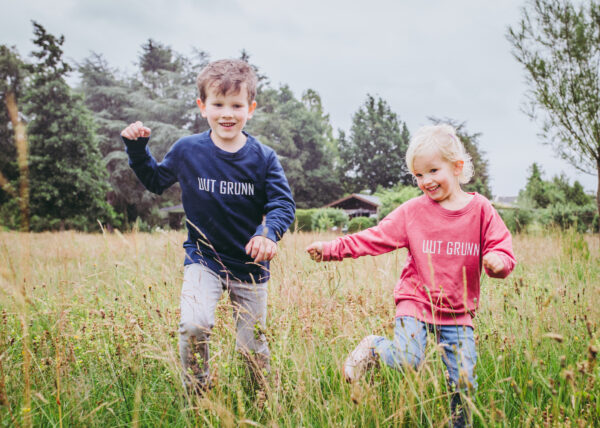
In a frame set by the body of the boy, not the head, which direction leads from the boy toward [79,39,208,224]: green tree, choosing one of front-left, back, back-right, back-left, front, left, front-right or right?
back

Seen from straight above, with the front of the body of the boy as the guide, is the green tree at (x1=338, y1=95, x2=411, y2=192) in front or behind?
behind

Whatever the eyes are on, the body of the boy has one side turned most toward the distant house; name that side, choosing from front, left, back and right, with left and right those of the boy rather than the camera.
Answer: back

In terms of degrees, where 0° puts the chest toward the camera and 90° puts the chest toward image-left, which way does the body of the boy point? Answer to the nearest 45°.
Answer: approximately 0°

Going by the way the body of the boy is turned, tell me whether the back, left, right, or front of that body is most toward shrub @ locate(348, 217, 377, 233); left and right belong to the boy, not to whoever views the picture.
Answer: back

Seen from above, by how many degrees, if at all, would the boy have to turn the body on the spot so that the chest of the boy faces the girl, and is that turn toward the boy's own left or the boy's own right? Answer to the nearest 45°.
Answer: approximately 45° to the boy's own left
